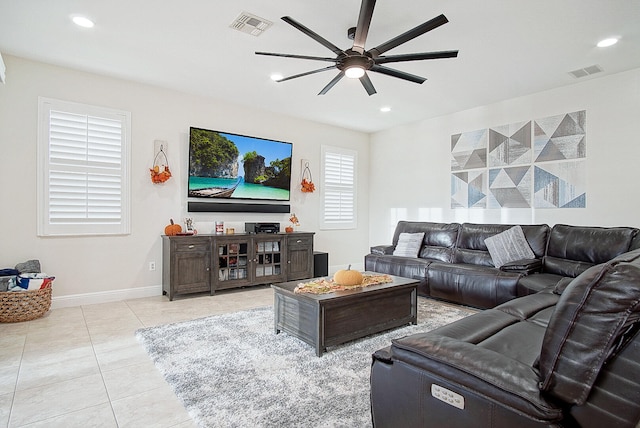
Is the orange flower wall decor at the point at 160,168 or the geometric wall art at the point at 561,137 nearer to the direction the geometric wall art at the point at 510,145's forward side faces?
the orange flower wall decor

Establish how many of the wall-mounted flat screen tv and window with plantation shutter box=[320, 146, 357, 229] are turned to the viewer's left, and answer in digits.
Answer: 0

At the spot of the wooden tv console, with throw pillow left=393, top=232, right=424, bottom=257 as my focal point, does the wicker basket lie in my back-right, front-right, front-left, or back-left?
back-right

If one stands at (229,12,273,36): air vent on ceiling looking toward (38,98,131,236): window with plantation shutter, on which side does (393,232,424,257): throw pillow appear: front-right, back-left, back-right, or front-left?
back-right

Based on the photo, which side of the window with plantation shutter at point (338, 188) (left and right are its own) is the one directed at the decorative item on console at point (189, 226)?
right

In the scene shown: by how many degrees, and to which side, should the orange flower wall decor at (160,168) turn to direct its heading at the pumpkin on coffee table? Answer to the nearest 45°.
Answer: approximately 45° to its left

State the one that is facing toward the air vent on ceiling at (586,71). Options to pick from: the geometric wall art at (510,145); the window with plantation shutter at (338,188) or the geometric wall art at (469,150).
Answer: the window with plantation shutter

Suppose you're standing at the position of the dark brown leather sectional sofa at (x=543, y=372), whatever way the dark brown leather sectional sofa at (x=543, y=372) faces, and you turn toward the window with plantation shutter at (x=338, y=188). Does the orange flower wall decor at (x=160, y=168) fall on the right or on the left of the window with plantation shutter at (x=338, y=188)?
left

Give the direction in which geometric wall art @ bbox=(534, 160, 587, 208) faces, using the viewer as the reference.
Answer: facing the viewer and to the left of the viewer

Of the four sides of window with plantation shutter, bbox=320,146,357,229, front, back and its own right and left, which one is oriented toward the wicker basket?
right

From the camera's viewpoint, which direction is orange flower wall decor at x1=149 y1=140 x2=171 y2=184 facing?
toward the camera

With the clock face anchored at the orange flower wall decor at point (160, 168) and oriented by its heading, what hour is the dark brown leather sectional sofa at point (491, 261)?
The dark brown leather sectional sofa is roughly at 10 o'clock from the orange flower wall decor.

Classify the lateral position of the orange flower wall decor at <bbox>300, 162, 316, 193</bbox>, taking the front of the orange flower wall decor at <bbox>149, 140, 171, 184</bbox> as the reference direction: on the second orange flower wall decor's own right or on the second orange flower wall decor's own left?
on the second orange flower wall decor's own left

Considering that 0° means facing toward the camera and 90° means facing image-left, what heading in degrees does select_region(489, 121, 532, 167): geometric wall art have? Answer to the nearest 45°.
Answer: approximately 45°

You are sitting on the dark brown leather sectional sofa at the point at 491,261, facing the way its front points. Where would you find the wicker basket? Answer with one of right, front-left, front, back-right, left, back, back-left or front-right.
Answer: front

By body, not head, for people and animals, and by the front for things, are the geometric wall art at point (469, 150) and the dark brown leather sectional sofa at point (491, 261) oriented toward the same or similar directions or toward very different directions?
same or similar directions

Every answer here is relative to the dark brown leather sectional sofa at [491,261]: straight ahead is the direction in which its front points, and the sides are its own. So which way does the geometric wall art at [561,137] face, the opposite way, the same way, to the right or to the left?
the same way

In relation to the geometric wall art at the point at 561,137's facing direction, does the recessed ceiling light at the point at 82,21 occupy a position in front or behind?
in front

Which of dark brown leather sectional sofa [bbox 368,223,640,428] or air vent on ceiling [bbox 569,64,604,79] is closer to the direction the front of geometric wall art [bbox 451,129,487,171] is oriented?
the dark brown leather sectional sofa

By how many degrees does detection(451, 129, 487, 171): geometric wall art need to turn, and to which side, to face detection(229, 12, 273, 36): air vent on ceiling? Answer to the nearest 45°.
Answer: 0° — it already faces it
